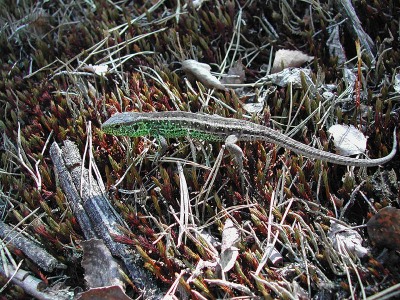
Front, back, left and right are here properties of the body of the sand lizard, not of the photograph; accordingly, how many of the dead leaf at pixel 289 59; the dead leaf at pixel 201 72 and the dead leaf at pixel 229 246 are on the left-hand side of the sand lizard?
1

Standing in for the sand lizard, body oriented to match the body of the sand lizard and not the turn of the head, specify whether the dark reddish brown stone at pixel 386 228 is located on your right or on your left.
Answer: on your left

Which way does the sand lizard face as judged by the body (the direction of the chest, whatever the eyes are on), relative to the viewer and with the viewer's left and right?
facing to the left of the viewer

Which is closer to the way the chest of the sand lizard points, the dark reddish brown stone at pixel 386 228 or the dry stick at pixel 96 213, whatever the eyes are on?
the dry stick

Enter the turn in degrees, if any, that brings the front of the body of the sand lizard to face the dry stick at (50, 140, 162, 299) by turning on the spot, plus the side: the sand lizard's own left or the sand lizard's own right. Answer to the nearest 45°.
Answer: approximately 45° to the sand lizard's own left

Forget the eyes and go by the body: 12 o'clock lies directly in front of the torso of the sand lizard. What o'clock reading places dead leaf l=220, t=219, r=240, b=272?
The dead leaf is roughly at 9 o'clock from the sand lizard.

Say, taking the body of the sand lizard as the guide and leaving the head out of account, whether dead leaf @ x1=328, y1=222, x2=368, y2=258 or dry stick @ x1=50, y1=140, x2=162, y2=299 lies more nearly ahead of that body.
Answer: the dry stick

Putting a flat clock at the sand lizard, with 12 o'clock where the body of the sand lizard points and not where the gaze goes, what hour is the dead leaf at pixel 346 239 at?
The dead leaf is roughly at 8 o'clock from the sand lizard.

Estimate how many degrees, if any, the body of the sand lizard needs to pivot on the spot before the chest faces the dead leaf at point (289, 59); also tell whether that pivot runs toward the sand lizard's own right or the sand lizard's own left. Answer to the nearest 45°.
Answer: approximately 135° to the sand lizard's own right

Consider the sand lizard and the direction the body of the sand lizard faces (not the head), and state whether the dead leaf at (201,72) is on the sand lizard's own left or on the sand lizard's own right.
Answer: on the sand lizard's own right
